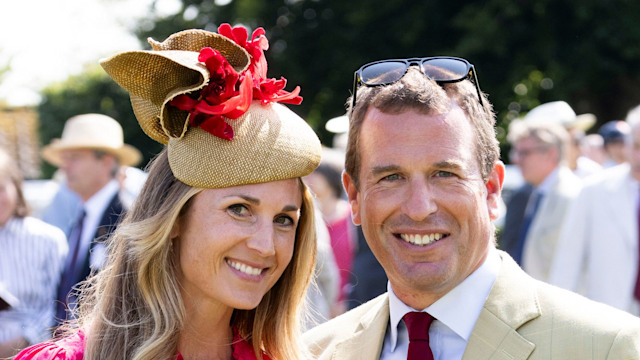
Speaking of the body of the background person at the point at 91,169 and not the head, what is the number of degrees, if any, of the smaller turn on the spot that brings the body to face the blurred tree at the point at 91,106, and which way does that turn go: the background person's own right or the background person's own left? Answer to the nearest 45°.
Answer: approximately 135° to the background person's own right

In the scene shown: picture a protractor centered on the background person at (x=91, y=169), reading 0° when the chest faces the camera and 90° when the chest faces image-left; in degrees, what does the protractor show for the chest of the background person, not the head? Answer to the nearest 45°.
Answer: approximately 45°

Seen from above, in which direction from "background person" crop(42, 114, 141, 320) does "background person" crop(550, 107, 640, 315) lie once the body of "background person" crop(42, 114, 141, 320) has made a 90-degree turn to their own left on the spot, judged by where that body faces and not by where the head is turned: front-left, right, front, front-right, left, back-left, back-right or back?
front

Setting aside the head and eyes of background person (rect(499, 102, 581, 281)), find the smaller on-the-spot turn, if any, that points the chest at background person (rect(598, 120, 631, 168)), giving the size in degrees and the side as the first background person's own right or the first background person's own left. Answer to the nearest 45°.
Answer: approximately 135° to the first background person's own right

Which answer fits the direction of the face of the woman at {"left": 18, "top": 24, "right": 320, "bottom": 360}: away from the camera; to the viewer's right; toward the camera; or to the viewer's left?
toward the camera

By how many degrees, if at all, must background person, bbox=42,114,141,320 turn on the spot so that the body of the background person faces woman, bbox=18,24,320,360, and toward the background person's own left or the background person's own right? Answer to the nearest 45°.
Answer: approximately 45° to the background person's own left

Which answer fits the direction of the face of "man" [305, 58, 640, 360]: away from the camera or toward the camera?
toward the camera

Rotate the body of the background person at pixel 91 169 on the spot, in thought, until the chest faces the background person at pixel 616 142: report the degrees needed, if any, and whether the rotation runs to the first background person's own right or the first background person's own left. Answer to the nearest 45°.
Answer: approximately 135° to the first background person's own left

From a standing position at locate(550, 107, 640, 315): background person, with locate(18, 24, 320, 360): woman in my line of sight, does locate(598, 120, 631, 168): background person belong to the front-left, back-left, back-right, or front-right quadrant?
back-right

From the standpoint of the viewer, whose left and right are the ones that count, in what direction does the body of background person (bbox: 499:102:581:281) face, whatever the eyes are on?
facing the viewer and to the left of the viewer

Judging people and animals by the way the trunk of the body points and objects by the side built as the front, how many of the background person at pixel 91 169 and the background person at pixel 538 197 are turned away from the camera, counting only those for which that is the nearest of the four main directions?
0

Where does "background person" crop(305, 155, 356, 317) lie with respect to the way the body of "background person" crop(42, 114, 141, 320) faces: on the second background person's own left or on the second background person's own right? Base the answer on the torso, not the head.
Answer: on the second background person's own left

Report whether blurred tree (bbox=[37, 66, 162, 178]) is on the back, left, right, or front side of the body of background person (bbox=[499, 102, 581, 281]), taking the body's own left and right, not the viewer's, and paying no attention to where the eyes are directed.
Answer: right

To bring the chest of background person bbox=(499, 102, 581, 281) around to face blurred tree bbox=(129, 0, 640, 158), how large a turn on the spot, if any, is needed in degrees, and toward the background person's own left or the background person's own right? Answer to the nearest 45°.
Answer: approximately 135° to the background person's own right

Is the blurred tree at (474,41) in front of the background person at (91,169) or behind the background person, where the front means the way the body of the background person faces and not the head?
behind
